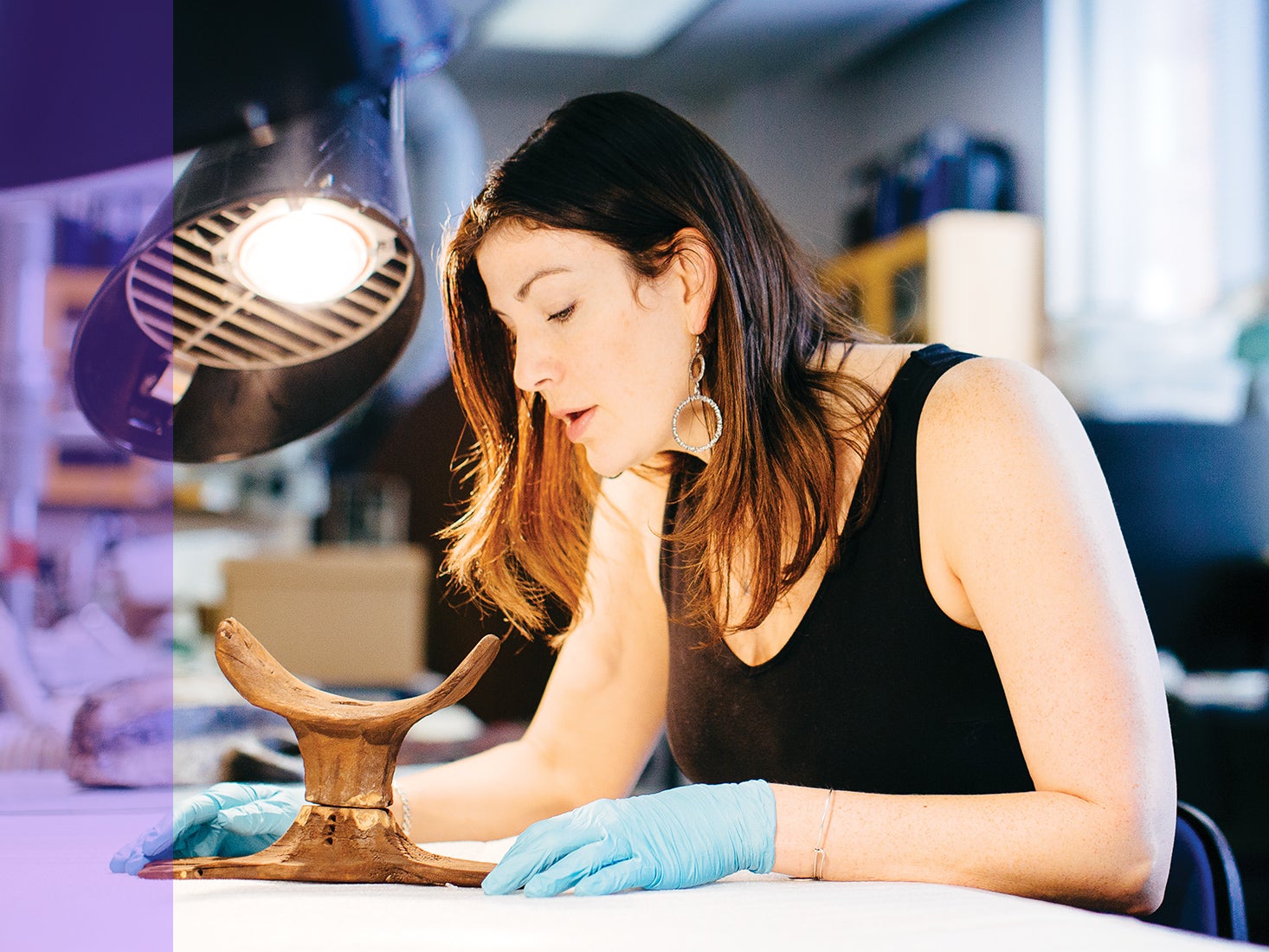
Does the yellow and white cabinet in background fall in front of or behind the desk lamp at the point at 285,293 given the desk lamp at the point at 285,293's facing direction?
behind

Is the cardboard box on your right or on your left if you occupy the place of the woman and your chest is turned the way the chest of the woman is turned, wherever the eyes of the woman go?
on your right

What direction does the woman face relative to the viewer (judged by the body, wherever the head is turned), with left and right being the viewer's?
facing the viewer and to the left of the viewer

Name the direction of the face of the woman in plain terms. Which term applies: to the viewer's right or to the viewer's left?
to the viewer's left
